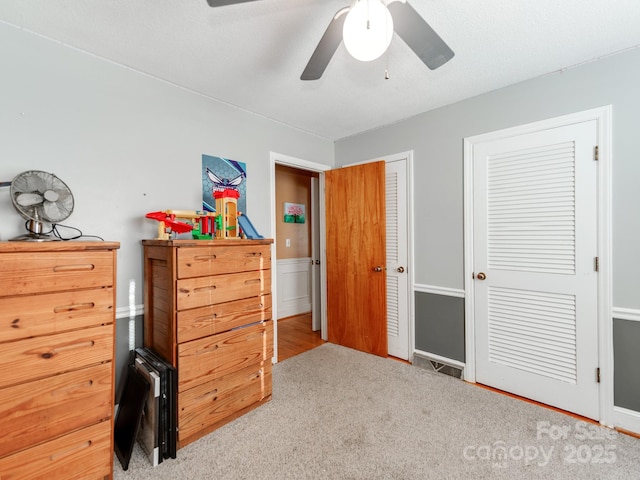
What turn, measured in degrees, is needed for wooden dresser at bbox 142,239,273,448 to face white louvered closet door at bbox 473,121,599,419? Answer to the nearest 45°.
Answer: approximately 45° to its left

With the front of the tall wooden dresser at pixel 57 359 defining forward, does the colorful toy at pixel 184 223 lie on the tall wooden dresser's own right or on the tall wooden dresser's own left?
on the tall wooden dresser's own left

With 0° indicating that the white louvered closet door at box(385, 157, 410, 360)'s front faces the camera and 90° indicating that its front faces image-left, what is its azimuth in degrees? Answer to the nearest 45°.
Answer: approximately 45°

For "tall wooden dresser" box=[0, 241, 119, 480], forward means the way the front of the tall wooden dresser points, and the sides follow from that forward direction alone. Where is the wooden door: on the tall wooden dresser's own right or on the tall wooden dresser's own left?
on the tall wooden dresser's own left
